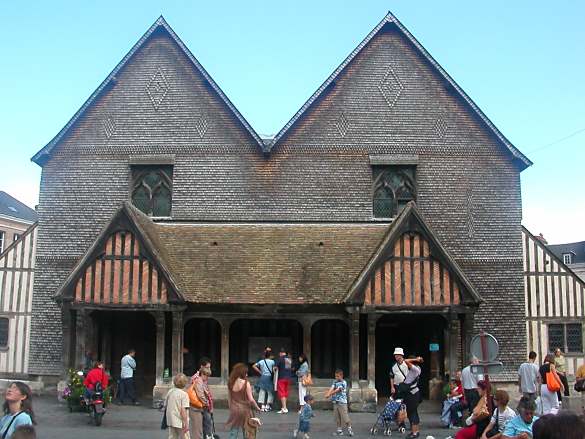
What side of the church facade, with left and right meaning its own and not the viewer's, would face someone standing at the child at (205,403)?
front

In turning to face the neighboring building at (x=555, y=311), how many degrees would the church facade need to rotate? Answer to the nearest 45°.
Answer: approximately 90° to its left

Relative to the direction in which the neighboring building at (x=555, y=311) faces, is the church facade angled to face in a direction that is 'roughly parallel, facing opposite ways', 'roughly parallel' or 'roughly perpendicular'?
roughly parallel

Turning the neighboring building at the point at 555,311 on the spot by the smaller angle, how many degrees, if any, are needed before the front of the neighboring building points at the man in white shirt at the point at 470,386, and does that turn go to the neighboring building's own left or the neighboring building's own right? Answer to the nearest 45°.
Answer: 0° — it already faces them

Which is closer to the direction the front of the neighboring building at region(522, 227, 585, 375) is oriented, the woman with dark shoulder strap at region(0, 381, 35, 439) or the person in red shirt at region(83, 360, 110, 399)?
the woman with dark shoulder strap

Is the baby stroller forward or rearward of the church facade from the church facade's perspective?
forward

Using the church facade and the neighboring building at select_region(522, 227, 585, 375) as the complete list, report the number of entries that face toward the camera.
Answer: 2

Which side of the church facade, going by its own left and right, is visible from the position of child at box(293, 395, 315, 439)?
front

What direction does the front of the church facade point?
toward the camera

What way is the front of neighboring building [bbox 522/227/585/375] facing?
toward the camera
